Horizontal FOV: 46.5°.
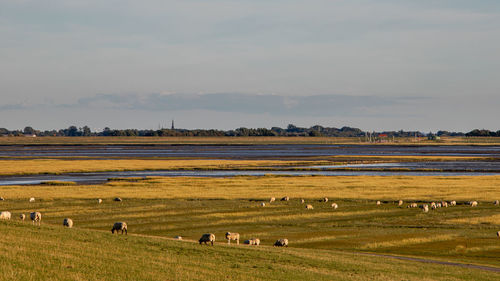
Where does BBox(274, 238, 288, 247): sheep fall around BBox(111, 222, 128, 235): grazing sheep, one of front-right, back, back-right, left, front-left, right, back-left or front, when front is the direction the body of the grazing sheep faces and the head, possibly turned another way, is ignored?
back

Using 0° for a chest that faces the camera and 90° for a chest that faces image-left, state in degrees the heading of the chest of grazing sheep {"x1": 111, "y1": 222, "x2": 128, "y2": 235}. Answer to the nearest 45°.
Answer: approximately 90°
